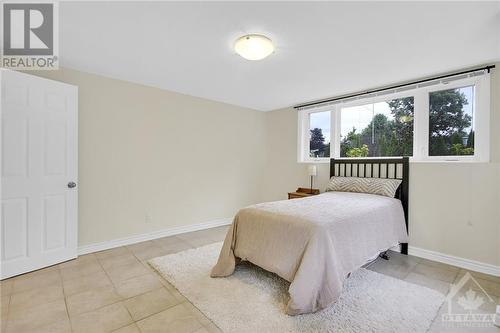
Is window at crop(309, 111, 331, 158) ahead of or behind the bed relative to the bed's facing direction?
behind

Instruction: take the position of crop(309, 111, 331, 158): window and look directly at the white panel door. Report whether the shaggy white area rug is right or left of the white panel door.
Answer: left

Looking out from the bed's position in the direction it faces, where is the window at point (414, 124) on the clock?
The window is roughly at 6 o'clock from the bed.

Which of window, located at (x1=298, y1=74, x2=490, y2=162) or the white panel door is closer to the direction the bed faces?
the white panel door

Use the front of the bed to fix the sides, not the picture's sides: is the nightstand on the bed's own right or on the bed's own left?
on the bed's own right

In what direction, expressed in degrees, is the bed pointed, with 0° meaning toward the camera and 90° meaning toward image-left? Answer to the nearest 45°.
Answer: approximately 45°

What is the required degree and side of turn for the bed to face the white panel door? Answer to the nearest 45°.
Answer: approximately 45° to its right
